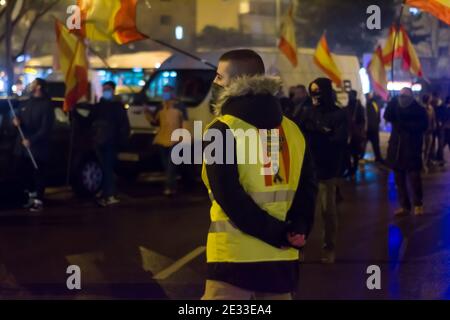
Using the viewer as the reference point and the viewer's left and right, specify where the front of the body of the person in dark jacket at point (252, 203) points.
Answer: facing away from the viewer and to the left of the viewer

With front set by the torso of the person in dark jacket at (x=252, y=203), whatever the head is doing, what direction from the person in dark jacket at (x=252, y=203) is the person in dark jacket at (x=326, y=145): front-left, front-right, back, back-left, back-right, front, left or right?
front-right

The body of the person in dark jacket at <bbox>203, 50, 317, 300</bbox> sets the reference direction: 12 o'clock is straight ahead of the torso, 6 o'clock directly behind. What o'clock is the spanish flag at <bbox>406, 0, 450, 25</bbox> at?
The spanish flag is roughly at 2 o'clock from the person in dark jacket.

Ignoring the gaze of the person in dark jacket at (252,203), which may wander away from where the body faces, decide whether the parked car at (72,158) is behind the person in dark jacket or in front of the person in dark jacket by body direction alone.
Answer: in front

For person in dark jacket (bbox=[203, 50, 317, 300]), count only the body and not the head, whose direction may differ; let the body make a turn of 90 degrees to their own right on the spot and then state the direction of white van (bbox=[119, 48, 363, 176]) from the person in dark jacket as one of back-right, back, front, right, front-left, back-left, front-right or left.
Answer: front-left

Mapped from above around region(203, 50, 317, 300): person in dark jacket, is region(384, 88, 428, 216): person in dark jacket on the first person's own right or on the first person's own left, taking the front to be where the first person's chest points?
on the first person's own right

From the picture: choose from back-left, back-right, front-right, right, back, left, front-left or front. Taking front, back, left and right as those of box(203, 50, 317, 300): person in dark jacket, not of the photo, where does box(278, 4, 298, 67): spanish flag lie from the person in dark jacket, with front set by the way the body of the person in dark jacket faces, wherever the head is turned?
front-right

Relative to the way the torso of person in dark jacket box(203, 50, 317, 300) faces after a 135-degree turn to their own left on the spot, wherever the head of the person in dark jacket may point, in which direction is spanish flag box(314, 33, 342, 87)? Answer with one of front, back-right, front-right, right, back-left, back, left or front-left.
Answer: back

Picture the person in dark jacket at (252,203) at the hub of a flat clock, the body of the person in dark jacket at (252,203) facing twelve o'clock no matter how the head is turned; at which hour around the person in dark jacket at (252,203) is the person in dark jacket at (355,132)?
the person in dark jacket at (355,132) is roughly at 2 o'clock from the person in dark jacket at (252,203).
